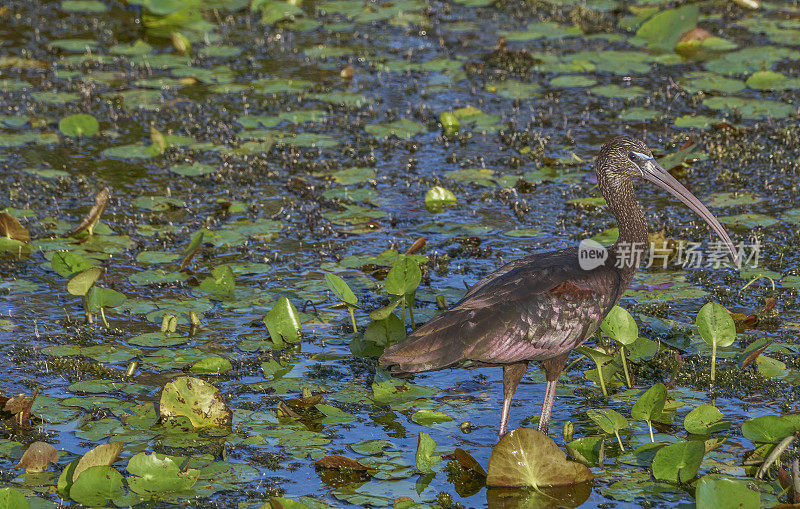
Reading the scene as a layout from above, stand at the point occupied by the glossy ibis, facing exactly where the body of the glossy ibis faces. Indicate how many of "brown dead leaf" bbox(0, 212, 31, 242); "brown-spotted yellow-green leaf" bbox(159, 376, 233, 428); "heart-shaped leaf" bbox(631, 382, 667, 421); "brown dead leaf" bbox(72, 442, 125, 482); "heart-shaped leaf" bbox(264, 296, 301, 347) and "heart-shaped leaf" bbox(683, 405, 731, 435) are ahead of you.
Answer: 2

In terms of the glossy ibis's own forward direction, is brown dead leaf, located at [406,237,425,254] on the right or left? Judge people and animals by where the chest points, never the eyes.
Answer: on its left

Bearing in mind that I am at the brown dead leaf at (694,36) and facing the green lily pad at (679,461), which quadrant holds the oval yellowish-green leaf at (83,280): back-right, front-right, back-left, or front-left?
front-right

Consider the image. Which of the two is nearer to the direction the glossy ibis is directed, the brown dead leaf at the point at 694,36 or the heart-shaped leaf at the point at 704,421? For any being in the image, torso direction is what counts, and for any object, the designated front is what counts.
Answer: the heart-shaped leaf

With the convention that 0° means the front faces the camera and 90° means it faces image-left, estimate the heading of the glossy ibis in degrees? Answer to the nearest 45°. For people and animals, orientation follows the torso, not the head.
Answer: approximately 270°

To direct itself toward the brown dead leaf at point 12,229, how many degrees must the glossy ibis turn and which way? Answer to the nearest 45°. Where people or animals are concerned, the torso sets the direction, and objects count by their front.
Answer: approximately 135° to its left

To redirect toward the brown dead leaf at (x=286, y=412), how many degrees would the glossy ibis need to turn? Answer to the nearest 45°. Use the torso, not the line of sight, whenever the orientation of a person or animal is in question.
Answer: approximately 180°

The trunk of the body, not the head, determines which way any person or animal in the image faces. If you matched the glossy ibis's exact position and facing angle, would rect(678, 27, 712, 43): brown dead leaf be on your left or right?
on your left

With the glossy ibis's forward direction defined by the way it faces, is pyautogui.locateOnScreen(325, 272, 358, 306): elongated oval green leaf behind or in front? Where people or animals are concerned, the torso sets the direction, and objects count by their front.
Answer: behind

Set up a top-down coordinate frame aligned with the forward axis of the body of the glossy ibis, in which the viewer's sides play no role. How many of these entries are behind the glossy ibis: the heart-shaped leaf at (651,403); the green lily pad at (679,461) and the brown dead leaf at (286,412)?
1

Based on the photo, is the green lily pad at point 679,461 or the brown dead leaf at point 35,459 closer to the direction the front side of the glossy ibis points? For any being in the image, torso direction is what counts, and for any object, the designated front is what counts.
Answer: the green lily pad

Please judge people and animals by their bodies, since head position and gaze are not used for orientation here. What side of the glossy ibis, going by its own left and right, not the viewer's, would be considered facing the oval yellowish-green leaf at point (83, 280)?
back

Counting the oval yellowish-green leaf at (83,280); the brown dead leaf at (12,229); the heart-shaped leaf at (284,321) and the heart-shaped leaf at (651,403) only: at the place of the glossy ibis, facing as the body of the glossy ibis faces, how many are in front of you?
1
